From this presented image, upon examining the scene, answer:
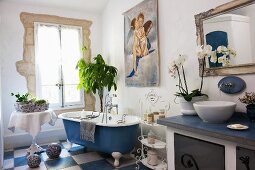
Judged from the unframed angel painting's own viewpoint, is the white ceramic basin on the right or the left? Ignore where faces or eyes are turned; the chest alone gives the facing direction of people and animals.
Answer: on its left

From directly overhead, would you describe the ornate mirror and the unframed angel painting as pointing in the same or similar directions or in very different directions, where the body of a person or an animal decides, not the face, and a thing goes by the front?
same or similar directions

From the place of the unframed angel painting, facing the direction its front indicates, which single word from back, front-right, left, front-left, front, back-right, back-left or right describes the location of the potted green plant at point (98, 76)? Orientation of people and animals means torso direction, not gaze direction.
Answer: right

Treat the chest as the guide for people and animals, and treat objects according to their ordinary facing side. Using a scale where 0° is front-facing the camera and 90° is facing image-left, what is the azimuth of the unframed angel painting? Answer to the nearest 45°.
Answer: approximately 45°

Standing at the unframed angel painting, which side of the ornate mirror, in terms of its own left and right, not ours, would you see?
right

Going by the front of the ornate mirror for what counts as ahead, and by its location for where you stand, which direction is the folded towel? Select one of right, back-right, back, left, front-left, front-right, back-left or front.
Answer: front-right

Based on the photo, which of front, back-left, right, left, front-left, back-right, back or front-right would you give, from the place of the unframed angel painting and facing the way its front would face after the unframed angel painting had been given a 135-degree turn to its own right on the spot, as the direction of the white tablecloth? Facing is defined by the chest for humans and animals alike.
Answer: left

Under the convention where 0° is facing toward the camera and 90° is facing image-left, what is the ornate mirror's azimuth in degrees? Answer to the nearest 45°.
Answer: approximately 45°

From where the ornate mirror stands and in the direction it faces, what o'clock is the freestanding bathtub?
The freestanding bathtub is roughly at 2 o'clock from the ornate mirror.

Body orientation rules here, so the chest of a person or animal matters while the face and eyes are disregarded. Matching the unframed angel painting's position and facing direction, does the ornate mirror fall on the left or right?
on its left

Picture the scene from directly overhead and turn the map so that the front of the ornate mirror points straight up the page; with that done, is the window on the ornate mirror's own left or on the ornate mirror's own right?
on the ornate mirror's own right

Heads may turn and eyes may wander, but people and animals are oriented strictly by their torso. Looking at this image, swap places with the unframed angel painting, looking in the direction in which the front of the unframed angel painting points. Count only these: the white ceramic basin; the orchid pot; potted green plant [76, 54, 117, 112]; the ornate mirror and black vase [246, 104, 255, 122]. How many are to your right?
1
